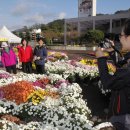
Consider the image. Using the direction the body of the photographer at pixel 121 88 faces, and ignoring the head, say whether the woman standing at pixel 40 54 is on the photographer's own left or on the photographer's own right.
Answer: on the photographer's own right

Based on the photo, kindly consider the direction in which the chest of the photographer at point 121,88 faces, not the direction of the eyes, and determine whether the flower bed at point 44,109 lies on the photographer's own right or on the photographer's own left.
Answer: on the photographer's own right

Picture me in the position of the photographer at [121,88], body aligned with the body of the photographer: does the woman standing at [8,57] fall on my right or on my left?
on my right

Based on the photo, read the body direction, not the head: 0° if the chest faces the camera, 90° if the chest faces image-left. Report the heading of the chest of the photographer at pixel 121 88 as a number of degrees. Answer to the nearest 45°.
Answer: approximately 90°

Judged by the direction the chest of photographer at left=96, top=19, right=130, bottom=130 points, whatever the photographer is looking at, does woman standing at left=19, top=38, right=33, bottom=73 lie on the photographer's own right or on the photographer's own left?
on the photographer's own right

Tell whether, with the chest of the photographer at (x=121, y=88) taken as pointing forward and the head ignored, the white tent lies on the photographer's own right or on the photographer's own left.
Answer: on the photographer's own right
